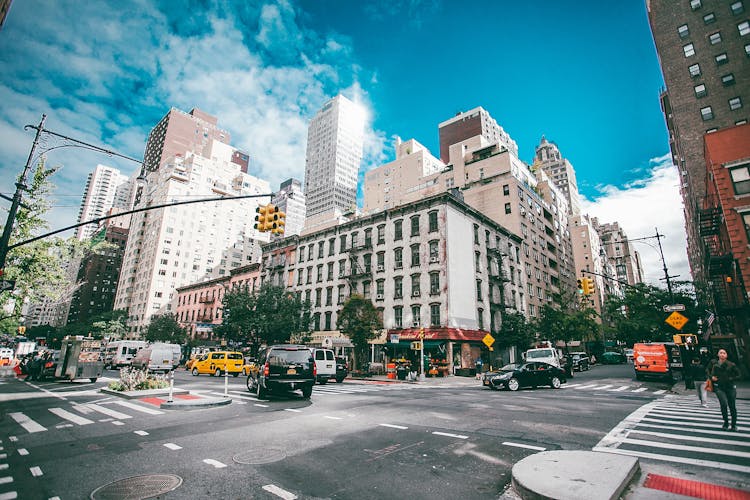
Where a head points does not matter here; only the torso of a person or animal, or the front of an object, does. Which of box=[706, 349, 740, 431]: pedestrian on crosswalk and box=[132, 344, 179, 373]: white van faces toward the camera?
the pedestrian on crosswalk

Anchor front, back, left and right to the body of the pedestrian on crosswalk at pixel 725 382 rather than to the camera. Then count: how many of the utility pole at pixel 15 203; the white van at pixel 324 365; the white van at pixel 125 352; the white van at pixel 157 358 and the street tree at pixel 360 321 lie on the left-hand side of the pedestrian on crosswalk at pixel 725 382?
0

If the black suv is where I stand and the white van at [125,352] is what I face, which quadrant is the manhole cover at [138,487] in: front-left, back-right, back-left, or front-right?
back-left

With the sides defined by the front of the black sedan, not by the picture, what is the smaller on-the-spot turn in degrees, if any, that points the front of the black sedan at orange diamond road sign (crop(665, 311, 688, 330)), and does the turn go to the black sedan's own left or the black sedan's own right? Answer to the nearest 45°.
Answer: approximately 135° to the black sedan's own left

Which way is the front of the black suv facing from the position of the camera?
facing away from the viewer and to the left of the viewer

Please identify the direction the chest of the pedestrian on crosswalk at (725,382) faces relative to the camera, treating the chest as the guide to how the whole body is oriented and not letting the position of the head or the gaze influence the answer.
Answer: toward the camera

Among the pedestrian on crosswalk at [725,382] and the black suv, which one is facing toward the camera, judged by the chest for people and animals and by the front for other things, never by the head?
the pedestrian on crosswalk

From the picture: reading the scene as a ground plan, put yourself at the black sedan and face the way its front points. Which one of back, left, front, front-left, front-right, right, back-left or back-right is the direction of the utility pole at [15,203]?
front

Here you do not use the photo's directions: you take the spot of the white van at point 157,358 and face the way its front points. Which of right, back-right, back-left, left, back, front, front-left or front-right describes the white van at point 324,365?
back

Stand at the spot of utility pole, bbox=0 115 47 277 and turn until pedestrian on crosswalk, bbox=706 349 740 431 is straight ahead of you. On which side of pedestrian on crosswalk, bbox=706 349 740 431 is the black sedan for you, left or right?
left

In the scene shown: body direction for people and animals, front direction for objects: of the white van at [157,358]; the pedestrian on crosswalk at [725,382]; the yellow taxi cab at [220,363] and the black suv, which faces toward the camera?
the pedestrian on crosswalk

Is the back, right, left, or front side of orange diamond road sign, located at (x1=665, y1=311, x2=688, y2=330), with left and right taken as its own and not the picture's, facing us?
front
